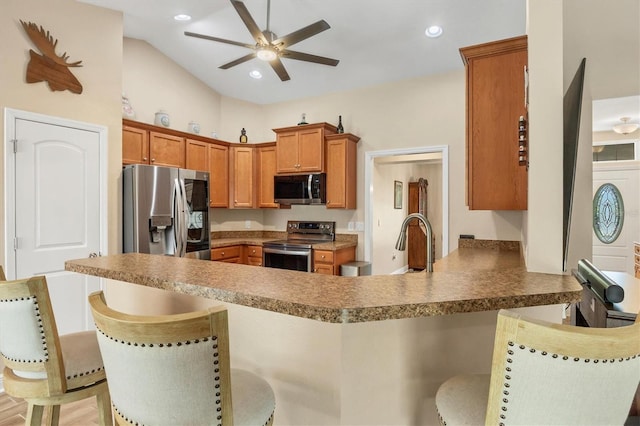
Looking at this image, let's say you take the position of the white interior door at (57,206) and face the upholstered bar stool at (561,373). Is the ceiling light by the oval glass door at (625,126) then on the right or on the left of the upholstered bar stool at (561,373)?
left

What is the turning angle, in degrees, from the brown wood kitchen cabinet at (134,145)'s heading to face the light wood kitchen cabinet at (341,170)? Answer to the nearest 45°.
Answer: approximately 45° to its left

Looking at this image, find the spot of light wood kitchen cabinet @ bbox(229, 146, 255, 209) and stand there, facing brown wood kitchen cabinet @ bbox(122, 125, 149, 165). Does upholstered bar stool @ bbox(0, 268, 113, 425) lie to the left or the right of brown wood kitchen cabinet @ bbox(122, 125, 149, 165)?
left

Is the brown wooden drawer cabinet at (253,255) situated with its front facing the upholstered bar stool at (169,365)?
yes

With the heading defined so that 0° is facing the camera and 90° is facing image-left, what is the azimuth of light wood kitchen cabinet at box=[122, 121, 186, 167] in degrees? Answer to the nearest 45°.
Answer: approximately 315°

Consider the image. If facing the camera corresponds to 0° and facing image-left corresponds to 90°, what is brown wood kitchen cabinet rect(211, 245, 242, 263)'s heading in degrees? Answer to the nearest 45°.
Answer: approximately 315°
